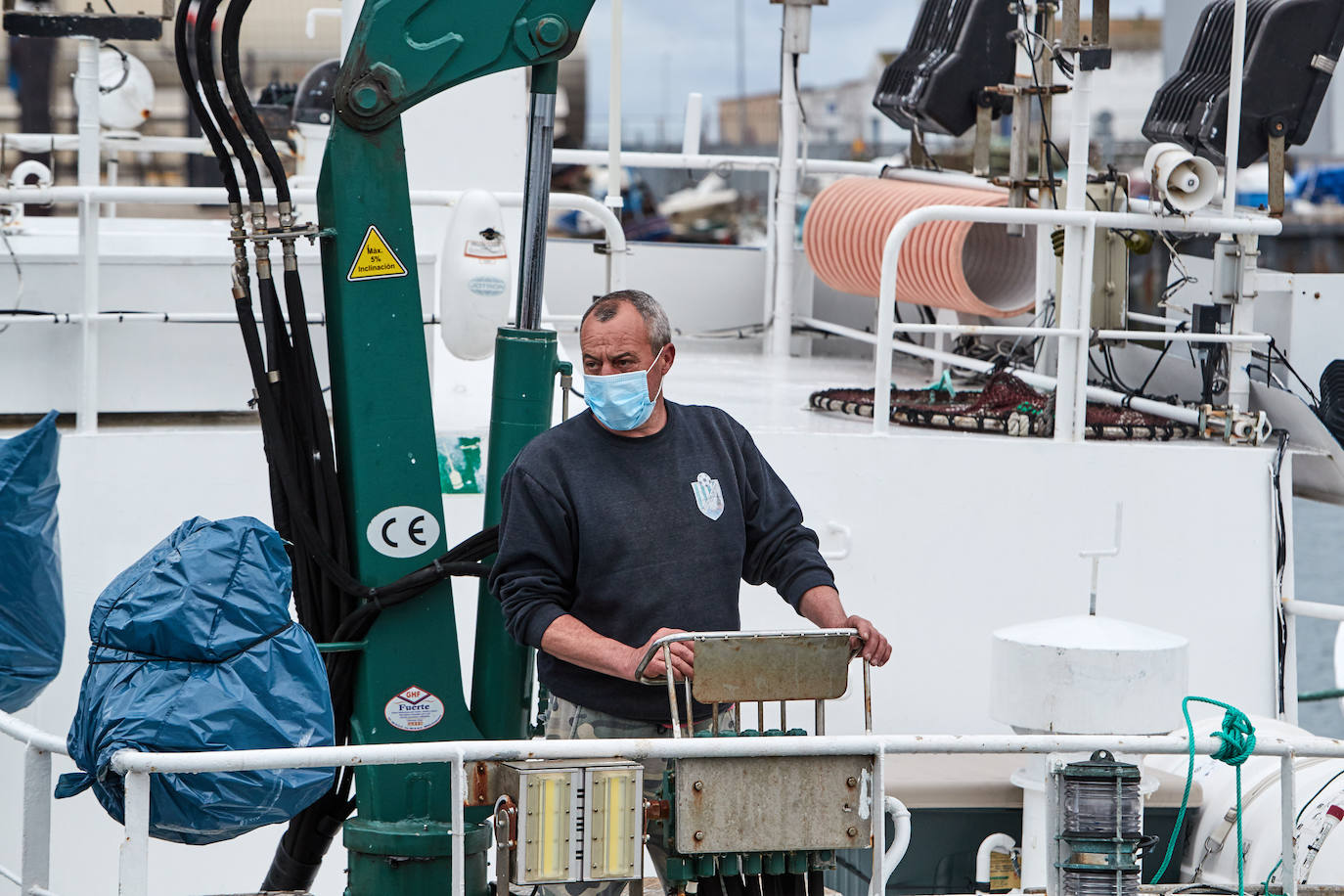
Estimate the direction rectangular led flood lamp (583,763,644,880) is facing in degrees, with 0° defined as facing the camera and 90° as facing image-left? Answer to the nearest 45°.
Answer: approximately 0°

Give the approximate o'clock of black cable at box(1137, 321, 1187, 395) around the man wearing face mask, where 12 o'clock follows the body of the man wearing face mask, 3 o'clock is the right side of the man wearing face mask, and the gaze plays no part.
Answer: The black cable is roughly at 7 o'clock from the man wearing face mask.

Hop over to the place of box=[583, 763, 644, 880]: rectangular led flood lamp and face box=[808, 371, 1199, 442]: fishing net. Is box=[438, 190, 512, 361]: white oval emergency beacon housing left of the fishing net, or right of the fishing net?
left

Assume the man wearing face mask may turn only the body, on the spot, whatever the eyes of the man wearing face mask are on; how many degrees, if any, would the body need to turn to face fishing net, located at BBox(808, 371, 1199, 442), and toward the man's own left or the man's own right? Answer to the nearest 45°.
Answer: approximately 135° to the man's own left

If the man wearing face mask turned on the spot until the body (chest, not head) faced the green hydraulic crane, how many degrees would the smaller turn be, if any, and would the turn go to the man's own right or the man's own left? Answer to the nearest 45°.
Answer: approximately 135° to the man's own right

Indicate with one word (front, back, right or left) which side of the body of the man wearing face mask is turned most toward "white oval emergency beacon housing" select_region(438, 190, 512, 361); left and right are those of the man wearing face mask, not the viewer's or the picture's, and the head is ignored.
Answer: back

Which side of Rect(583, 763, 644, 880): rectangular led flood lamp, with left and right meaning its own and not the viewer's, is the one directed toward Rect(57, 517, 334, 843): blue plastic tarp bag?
right

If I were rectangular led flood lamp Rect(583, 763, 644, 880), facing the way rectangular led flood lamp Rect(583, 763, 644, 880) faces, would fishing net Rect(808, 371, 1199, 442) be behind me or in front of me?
behind

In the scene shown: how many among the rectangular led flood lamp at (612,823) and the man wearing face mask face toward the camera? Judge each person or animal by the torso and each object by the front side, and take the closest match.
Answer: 2
